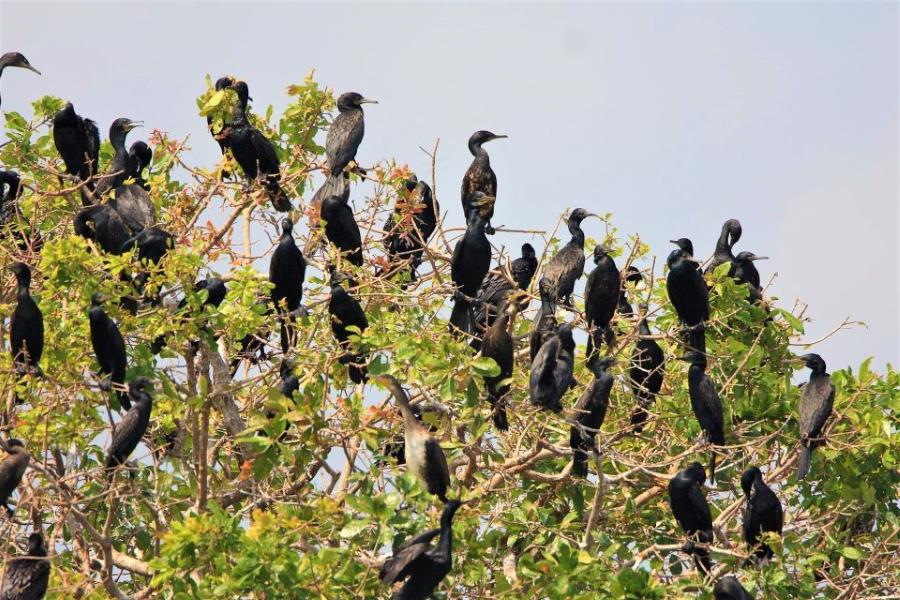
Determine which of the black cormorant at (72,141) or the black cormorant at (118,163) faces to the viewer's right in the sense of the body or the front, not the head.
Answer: the black cormorant at (118,163)

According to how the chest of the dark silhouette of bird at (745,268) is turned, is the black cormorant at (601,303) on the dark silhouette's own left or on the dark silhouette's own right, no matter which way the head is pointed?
on the dark silhouette's own right

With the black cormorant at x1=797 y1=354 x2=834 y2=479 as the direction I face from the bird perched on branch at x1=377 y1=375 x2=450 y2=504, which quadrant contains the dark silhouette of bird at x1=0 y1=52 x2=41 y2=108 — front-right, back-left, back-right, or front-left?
back-left

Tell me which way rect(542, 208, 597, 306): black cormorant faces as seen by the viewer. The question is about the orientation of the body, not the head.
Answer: to the viewer's right

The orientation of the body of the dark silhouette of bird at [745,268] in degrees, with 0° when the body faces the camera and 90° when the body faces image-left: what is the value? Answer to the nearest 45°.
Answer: approximately 270°
